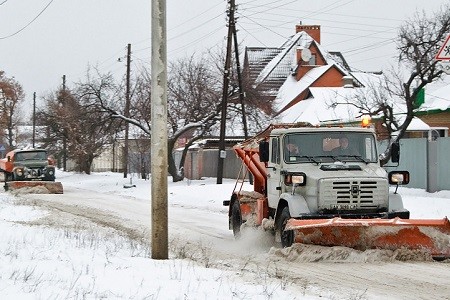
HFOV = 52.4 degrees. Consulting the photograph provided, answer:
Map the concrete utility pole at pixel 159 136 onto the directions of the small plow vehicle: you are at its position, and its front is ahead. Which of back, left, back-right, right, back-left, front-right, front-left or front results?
front

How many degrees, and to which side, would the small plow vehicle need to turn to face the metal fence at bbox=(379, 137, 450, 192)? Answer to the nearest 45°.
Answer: approximately 45° to its left

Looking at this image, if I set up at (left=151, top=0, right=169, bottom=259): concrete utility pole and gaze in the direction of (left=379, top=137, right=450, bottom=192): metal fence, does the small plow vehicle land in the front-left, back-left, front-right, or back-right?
front-left

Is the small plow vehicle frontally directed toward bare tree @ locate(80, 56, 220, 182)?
no

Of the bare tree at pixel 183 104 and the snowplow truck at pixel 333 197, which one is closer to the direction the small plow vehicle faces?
the snowplow truck

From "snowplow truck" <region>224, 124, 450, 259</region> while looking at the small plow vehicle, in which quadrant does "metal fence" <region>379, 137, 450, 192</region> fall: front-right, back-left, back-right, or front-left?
front-right

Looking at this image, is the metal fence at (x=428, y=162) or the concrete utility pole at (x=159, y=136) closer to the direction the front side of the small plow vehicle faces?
the concrete utility pole

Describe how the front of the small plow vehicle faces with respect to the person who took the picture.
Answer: facing the viewer

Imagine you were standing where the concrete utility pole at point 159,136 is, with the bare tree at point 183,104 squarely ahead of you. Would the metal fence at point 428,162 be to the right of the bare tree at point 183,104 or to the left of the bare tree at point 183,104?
right

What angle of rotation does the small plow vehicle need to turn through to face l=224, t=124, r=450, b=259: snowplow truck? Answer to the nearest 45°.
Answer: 0° — it already faces it

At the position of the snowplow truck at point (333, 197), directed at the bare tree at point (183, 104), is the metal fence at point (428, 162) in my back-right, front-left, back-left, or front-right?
front-right

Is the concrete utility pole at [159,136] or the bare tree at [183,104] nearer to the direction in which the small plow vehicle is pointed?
the concrete utility pole

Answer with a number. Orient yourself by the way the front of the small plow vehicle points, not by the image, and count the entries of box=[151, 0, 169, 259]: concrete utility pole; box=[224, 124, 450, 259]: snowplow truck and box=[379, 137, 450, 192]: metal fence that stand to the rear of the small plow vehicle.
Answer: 0
